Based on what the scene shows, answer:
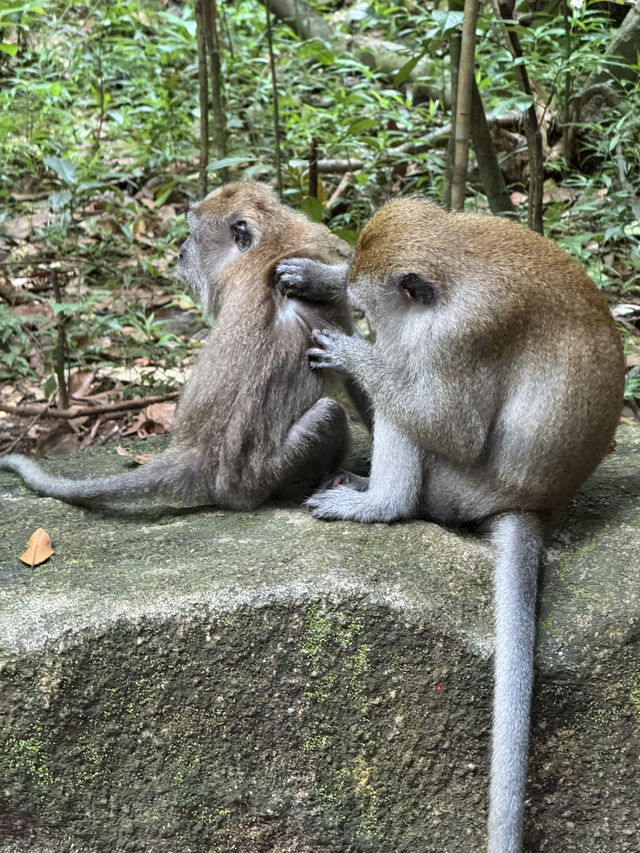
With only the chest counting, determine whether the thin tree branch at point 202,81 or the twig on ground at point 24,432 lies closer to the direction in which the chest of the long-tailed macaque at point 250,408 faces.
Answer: the thin tree branch

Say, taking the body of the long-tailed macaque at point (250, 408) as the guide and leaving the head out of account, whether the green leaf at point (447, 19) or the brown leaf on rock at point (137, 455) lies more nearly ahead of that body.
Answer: the green leaf

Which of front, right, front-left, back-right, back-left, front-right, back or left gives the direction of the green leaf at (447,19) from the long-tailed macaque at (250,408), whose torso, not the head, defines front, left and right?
front

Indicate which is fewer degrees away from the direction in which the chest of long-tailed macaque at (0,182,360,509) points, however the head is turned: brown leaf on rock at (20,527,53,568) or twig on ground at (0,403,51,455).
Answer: the twig on ground

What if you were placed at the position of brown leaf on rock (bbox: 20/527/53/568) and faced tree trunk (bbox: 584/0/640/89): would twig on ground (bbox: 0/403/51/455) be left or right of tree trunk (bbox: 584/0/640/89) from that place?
left

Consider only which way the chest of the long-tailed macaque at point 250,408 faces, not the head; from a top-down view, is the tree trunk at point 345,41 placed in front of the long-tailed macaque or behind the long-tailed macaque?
in front

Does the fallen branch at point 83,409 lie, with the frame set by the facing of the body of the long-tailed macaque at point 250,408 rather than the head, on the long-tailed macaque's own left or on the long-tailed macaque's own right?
on the long-tailed macaque's own left

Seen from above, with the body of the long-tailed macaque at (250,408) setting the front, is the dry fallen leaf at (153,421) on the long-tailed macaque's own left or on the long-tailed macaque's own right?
on the long-tailed macaque's own left

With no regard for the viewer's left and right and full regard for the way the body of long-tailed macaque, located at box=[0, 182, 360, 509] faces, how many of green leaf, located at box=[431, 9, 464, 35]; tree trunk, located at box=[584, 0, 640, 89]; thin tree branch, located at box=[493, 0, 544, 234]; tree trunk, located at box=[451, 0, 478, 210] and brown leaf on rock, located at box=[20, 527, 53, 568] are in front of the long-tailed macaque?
4

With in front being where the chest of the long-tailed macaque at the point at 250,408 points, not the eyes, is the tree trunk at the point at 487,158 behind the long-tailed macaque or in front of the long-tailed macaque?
in front
